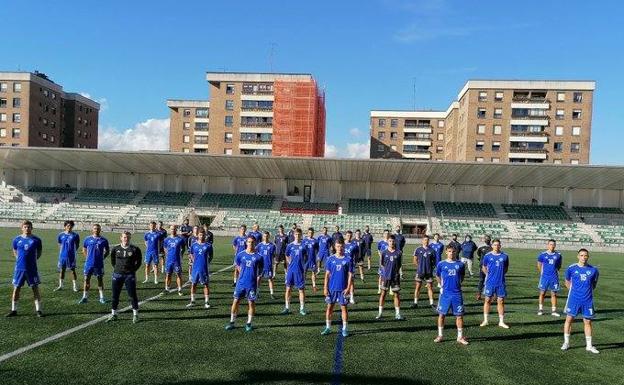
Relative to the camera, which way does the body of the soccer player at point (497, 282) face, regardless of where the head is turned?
toward the camera

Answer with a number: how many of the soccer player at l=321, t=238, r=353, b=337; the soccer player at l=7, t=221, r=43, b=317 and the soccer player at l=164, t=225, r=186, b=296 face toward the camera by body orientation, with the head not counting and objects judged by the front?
3

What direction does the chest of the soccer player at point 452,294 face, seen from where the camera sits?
toward the camera

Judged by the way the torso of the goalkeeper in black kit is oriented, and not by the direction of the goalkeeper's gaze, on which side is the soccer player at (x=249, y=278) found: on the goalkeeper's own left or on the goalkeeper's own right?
on the goalkeeper's own left

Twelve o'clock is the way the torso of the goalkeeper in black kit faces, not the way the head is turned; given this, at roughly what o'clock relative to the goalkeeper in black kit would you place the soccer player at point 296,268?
The soccer player is roughly at 9 o'clock from the goalkeeper in black kit.

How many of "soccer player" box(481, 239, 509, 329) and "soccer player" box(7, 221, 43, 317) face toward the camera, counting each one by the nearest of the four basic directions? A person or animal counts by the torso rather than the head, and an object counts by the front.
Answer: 2

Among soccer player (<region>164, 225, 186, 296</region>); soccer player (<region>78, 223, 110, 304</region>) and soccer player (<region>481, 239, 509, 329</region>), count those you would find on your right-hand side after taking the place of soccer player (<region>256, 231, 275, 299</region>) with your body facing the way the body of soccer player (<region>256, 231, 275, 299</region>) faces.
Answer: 2

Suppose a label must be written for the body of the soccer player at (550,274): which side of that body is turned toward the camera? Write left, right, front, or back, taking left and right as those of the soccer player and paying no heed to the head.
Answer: front

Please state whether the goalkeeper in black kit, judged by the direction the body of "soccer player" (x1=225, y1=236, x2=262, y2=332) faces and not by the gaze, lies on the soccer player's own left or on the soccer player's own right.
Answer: on the soccer player's own right

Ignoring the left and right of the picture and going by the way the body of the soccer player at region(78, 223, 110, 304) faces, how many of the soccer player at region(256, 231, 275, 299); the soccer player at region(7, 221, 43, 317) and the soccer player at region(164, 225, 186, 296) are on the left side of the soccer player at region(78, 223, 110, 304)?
2

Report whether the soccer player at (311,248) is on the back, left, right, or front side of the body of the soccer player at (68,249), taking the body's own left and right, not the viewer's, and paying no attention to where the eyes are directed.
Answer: left
